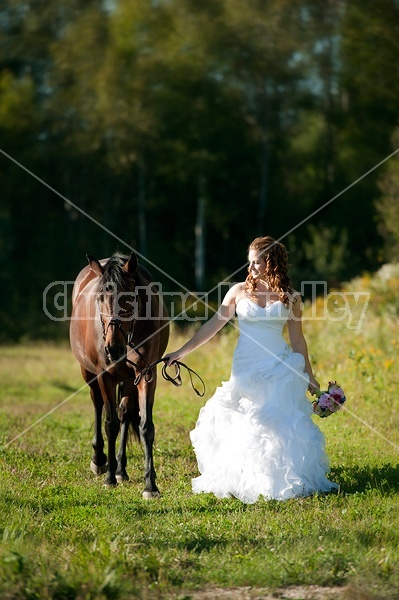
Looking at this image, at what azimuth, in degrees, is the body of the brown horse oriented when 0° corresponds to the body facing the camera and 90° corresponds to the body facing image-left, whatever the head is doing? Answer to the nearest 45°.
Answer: approximately 0°

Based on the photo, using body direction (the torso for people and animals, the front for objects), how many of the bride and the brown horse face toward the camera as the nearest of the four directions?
2
